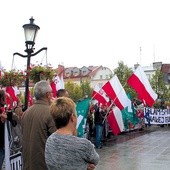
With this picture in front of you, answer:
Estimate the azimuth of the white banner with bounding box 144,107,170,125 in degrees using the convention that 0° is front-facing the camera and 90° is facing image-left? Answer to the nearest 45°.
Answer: approximately 0°

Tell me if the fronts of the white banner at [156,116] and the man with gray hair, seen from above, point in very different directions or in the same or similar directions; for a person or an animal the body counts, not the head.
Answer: very different directions

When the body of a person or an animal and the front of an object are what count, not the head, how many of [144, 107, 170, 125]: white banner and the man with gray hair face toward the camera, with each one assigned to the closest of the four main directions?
1

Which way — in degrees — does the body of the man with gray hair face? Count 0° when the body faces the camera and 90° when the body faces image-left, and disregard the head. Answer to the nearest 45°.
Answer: approximately 225°

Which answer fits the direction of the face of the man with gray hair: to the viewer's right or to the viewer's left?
to the viewer's right

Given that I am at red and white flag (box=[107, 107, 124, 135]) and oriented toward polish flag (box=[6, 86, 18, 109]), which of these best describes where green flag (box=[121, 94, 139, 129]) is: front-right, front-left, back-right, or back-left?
back-right
